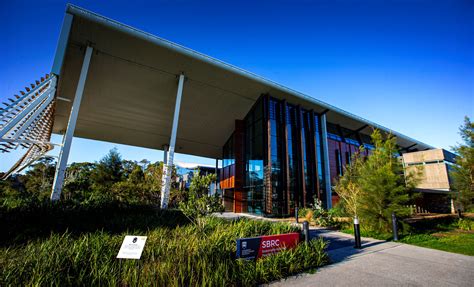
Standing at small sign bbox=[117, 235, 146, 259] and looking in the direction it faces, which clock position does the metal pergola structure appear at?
The metal pergola structure is roughly at 5 o'clock from the small sign.

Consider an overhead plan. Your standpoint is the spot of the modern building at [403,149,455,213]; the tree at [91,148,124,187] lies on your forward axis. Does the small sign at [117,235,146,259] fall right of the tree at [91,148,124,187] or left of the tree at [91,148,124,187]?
left

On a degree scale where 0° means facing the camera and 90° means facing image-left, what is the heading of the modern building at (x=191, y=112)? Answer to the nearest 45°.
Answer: approximately 45°

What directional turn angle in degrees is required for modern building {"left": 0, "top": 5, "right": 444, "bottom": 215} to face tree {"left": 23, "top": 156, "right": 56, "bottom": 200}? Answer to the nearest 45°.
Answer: approximately 90° to its right

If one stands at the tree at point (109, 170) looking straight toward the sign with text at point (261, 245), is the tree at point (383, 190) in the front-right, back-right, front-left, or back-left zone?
front-left

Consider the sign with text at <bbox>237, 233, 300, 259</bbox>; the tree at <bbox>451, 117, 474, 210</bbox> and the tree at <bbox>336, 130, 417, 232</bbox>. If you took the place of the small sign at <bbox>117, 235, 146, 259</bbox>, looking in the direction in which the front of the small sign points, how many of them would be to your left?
3

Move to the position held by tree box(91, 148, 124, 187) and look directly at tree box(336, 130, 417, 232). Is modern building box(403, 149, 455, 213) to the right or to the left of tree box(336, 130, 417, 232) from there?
left

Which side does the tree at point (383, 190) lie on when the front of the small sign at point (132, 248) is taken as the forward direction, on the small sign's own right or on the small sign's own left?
on the small sign's own left

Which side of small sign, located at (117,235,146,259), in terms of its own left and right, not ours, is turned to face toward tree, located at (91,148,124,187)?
back

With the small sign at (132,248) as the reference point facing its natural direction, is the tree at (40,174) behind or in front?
behind

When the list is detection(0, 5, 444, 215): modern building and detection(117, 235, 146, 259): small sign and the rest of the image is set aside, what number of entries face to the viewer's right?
0

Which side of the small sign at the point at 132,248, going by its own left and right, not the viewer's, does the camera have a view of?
front

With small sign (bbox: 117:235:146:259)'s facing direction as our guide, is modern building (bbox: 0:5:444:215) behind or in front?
behind
